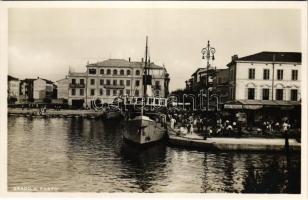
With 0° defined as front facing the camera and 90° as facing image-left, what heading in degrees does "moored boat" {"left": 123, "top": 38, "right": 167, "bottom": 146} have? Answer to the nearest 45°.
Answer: approximately 0°
